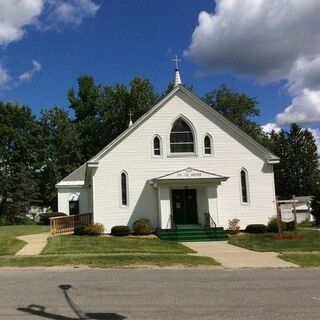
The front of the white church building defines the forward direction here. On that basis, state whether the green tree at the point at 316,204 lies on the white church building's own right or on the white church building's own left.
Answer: on the white church building's own left

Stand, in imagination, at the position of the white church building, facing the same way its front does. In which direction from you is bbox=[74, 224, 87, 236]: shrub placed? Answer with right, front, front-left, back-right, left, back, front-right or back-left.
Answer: right

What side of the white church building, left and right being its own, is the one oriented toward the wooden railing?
right

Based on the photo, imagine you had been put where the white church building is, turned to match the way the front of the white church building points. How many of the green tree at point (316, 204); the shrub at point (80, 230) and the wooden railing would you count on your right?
2

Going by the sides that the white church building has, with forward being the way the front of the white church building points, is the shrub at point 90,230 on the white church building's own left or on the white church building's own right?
on the white church building's own right

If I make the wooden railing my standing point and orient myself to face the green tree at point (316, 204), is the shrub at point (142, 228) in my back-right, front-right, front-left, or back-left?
front-right

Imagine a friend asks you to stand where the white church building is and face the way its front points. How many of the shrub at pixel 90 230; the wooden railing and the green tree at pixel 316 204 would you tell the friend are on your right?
2

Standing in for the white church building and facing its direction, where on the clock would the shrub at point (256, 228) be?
The shrub is roughly at 11 o'clock from the white church building.

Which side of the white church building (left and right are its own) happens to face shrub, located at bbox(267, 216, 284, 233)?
left

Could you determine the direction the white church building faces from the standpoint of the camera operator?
facing the viewer
